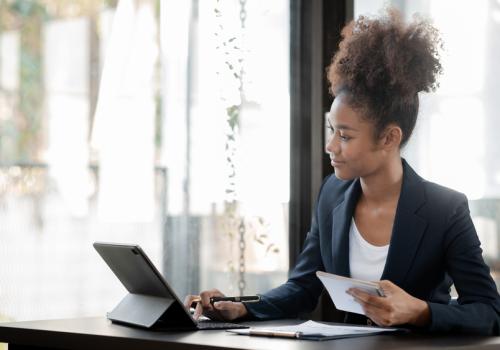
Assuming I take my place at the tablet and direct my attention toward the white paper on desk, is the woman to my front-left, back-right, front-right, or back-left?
front-left

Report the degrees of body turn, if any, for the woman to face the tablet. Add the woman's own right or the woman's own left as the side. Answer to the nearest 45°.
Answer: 0° — they already face it

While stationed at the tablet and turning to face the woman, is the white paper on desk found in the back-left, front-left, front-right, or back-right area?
front-right

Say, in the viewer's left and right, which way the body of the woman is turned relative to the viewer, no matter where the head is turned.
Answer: facing the viewer and to the left of the viewer

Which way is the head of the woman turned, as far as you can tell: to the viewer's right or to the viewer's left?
to the viewer's left
